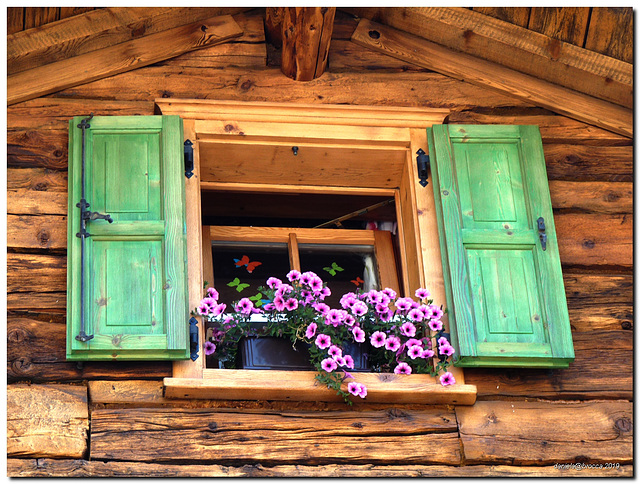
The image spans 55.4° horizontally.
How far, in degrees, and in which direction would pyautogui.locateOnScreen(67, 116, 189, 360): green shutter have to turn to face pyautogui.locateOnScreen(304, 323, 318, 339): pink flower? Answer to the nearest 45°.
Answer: approximately 90° to its left

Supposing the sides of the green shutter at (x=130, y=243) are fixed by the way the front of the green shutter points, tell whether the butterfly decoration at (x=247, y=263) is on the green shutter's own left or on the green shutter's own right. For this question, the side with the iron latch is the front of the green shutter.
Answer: on the green shutter's own left

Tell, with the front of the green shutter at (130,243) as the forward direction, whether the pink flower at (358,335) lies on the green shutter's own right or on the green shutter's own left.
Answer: on the green shutter's own left

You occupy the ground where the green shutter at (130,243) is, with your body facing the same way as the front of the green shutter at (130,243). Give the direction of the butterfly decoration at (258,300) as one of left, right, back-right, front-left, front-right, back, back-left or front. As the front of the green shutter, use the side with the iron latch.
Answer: left

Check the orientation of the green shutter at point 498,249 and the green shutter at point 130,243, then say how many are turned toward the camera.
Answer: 2

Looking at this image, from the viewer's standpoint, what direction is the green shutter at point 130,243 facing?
toward the camera

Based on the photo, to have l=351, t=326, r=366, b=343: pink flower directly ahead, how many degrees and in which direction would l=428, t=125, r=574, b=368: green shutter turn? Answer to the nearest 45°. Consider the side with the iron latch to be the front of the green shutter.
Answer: approximately 45° to its right

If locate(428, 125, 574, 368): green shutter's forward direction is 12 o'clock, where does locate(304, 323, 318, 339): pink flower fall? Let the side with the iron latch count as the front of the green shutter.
The pink flower is roughly at 2 o'clock from the green shutter.

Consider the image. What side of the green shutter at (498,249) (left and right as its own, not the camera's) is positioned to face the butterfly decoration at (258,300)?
right

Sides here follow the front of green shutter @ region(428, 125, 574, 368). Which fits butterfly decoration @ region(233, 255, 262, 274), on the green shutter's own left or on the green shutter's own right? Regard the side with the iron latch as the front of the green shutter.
on the green shutter's own right
